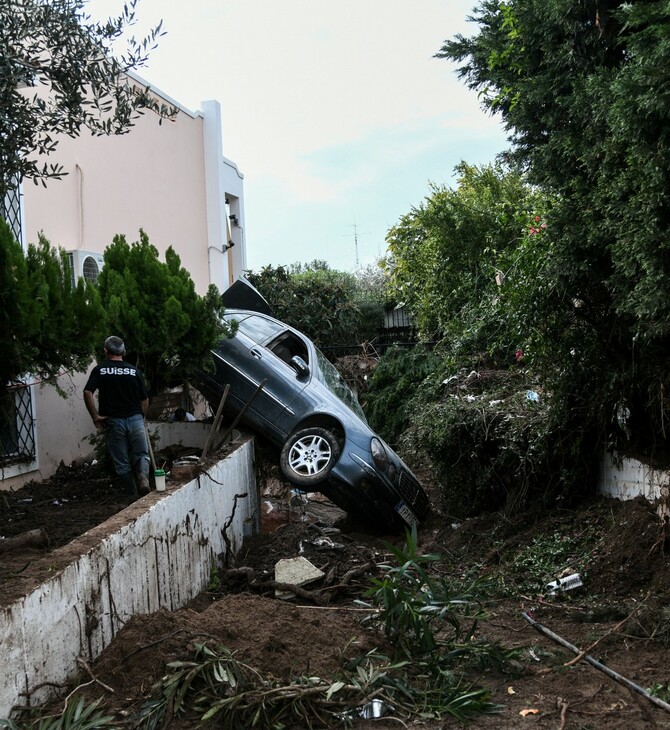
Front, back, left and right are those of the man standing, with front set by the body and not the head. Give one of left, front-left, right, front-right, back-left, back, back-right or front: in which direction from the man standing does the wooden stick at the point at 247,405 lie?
front-right

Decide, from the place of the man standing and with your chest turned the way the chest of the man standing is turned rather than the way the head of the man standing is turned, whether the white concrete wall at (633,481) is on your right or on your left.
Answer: on your right

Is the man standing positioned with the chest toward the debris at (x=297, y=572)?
no

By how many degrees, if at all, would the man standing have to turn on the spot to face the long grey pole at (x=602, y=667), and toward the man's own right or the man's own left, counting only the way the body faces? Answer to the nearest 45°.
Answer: approximately 135° to the man's own right

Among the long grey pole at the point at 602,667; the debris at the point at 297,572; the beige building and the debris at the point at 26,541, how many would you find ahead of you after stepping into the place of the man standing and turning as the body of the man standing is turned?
1

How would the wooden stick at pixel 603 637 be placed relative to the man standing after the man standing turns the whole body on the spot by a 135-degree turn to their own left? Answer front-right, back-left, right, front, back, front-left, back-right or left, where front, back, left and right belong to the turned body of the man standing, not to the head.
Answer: left

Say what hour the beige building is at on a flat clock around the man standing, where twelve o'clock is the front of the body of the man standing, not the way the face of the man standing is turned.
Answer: The beige building is roughly at 12 o'clock from the man standing.

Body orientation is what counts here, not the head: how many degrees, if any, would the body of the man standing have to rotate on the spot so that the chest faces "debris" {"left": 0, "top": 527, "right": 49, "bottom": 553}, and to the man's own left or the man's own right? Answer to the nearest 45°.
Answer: approximately 180°

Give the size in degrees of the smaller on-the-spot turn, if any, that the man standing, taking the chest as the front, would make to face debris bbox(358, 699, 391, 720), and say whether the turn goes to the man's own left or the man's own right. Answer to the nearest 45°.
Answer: approximately 180°

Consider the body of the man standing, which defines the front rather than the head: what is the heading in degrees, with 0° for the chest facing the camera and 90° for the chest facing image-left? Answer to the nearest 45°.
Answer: approximately 180°

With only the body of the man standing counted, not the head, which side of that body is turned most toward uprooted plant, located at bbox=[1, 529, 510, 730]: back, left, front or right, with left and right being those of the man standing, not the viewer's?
back

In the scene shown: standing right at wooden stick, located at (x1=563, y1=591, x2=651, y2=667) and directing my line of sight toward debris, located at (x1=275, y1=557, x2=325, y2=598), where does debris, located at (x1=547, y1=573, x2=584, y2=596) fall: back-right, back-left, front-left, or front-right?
front-right

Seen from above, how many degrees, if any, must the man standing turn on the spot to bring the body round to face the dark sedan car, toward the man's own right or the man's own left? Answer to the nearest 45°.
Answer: approximately 45° to the man's own right

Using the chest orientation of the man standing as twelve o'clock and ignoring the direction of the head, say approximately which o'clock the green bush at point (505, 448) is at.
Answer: The green bush is roughly at 3 o'clock from the man standing.

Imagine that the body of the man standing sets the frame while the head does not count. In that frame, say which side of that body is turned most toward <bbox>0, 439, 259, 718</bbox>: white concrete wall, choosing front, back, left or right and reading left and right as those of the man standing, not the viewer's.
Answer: back

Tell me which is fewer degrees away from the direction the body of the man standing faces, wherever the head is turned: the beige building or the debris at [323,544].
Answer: the beige building

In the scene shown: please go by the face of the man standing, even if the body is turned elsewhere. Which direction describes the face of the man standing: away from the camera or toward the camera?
away from the camera
